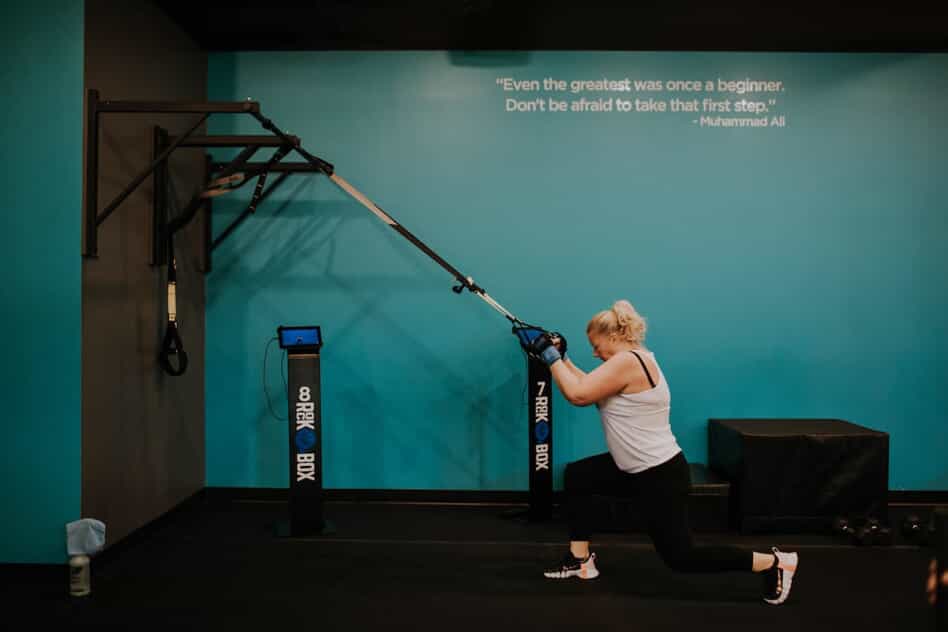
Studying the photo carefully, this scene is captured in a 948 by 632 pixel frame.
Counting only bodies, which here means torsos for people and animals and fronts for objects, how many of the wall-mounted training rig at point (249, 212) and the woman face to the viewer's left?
1

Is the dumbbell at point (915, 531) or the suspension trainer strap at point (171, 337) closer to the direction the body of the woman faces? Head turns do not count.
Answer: the suspension trainer strap

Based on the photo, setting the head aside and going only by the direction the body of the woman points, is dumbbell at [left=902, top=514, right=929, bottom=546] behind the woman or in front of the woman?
behind

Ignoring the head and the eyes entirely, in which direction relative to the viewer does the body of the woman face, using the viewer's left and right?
facing to the left of the viewer

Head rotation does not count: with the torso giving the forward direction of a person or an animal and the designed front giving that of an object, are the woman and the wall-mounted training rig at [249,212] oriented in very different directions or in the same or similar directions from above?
very different directions
